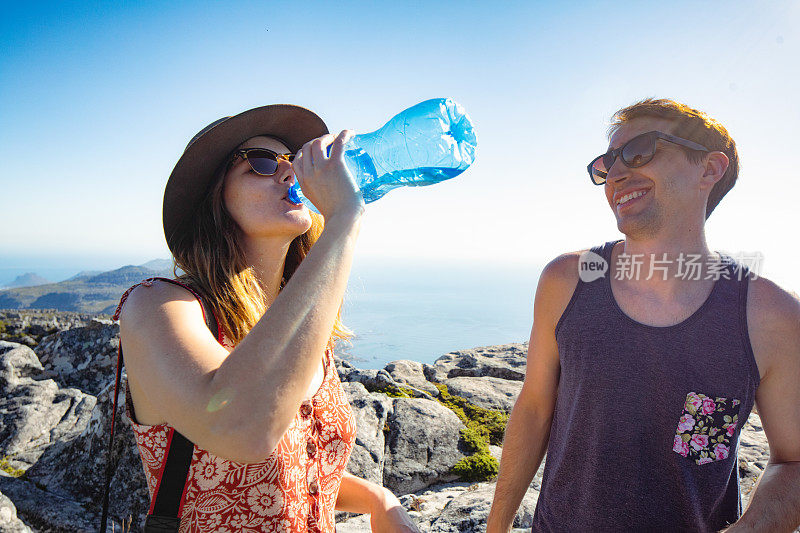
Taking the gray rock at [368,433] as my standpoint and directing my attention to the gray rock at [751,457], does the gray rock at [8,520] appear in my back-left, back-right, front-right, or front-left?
back-right

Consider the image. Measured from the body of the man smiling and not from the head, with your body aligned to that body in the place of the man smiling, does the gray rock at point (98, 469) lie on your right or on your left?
on your right

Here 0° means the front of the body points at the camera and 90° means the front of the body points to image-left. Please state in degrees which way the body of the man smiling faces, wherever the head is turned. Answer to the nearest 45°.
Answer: approximately 0°

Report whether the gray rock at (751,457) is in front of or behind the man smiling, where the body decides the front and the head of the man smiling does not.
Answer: behind

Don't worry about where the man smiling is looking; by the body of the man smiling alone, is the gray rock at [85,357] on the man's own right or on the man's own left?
on the man's own right

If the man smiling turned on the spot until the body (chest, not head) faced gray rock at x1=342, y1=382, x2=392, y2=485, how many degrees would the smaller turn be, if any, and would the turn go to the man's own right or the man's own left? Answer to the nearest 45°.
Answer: approximately 135° to the man's own right

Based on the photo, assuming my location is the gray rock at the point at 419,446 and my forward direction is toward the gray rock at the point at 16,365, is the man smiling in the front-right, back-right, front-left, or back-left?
back-left

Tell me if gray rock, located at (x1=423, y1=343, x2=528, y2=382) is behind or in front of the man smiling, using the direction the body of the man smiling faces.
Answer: behind

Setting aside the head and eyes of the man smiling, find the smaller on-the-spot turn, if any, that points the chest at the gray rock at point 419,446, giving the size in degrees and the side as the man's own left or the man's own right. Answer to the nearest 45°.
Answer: approximately 135° to the man's own right
